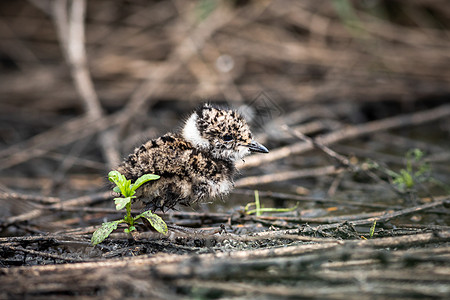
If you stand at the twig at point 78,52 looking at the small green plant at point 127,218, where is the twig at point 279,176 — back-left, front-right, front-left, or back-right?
front-left

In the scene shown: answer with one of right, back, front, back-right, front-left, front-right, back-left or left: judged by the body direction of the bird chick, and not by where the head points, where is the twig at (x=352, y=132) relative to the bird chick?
front-left

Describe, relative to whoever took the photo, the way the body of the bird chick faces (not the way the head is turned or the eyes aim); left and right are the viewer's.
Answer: facing to the right of the viewer

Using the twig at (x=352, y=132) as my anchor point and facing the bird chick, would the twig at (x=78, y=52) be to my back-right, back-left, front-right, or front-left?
front-right

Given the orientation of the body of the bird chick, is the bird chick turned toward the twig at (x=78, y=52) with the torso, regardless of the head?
no

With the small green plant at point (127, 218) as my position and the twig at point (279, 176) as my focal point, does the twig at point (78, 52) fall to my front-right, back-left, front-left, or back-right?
front-left
